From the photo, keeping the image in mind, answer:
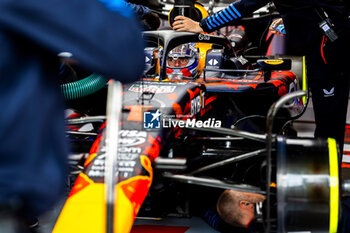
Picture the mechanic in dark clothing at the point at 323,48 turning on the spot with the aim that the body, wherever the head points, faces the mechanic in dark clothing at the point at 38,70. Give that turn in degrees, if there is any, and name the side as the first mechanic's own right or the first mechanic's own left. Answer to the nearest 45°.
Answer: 0° — they already face them

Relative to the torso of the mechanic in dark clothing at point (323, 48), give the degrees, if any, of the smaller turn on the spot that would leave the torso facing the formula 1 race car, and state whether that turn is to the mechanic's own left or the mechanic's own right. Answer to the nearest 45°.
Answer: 0° — they already face it

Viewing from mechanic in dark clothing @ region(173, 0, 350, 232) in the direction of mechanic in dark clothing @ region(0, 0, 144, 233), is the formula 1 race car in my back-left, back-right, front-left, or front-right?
front-right

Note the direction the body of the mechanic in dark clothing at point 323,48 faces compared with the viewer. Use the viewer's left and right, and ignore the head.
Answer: facing the viewer and to the left of the viewer

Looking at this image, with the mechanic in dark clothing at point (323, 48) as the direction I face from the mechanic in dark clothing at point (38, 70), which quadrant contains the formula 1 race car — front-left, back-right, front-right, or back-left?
front-left

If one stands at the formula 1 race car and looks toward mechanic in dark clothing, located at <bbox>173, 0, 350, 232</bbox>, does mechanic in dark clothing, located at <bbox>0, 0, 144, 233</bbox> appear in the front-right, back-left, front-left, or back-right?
back-right
